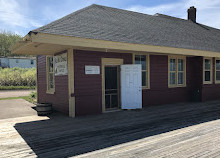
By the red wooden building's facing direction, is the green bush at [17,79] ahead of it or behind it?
behind

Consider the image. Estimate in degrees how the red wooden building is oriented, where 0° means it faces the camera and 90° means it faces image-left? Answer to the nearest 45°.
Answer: approximately 315°
